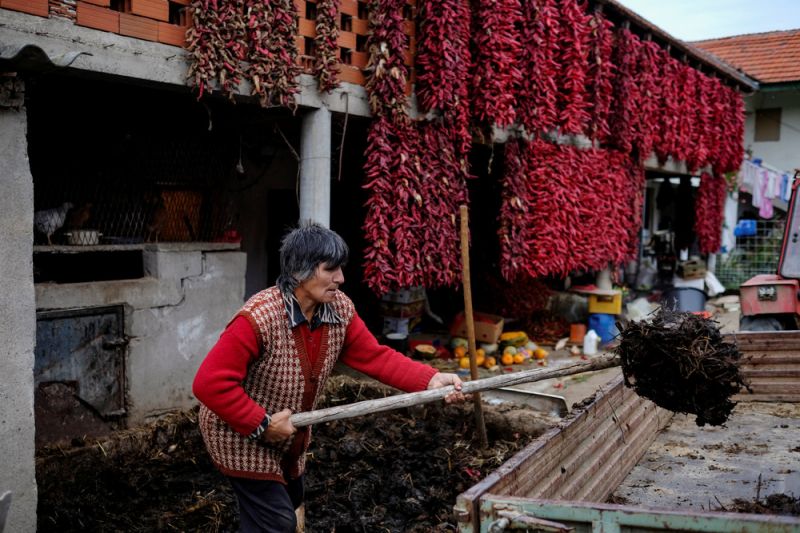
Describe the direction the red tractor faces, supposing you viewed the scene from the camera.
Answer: facing away from the viewer

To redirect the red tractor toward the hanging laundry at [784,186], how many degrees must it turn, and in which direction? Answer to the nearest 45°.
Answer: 0° — it already faces it

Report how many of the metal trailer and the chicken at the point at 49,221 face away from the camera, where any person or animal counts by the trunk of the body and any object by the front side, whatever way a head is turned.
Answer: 1

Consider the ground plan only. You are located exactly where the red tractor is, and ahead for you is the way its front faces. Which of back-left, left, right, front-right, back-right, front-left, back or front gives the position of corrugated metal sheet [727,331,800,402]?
back

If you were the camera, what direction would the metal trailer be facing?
facing away from the viewer

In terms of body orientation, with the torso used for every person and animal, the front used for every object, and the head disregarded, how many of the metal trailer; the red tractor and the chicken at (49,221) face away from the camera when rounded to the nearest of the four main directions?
2

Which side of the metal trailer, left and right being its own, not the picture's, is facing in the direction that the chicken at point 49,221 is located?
left

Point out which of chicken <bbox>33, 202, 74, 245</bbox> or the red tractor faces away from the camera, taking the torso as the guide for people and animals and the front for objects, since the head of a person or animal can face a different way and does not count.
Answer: the red tractor

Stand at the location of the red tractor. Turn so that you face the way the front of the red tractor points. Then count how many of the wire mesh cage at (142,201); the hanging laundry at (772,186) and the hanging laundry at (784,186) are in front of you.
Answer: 2
